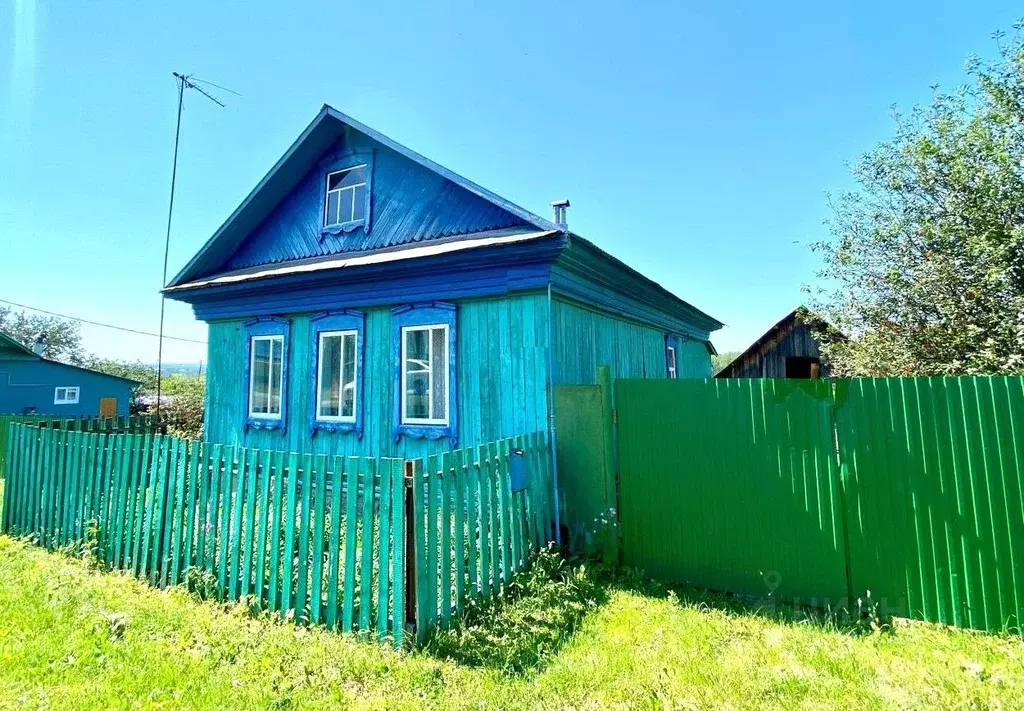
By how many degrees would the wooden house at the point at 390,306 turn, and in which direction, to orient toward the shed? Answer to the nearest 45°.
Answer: approximately 180°

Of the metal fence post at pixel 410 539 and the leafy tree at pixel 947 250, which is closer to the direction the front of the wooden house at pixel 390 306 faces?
the metal fence post

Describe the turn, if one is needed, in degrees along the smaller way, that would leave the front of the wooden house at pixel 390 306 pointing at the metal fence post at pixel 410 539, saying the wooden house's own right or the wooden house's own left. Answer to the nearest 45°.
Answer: approximately 45° to the wooden house's own left

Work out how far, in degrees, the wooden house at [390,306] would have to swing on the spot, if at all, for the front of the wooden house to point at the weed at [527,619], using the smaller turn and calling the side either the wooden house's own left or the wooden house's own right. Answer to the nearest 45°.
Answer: approximately 45° to the wooden house's own left

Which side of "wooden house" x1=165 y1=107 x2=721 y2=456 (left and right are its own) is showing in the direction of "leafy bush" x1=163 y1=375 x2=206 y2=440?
right

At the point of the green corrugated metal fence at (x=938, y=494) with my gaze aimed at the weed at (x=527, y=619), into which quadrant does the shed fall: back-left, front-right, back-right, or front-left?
back-right

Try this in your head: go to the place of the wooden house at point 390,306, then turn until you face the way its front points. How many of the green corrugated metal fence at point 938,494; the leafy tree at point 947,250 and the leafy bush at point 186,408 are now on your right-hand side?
1

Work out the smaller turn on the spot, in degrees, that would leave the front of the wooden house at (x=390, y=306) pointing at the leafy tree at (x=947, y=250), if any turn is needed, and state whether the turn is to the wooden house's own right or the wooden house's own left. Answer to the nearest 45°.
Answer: approximately 135° to the wooden house's own left

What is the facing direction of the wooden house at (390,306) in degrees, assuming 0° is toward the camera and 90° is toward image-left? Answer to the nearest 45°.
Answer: approximately 45°

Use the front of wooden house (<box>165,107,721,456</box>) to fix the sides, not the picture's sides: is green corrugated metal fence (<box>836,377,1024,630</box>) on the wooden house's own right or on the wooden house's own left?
on the wooden house's own left

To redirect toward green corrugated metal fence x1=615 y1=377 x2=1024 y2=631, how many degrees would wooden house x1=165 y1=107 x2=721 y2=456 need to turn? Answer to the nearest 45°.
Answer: approximately 90° to its left

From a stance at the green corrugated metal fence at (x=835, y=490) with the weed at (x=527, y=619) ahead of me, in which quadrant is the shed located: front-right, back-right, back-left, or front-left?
back-right

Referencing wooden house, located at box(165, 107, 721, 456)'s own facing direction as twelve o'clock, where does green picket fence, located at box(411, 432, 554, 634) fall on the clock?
The green picket fence is roughly at 10 o'clock from the wooden house.

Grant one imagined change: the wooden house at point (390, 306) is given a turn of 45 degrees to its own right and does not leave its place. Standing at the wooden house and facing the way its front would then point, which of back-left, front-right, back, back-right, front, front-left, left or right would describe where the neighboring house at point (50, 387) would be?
front-right

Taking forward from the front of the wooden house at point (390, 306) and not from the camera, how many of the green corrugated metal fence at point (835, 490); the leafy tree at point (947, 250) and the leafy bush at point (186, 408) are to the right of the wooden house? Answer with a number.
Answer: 1
